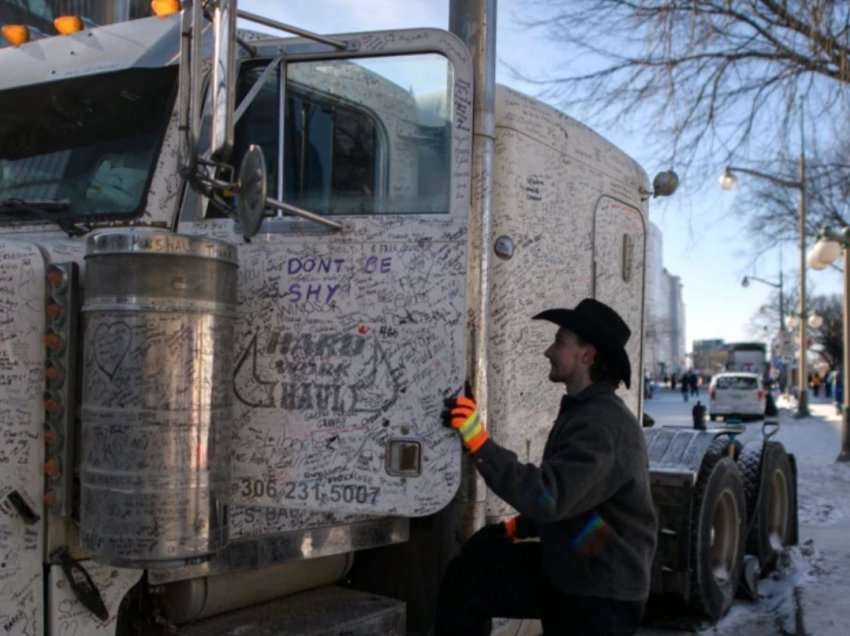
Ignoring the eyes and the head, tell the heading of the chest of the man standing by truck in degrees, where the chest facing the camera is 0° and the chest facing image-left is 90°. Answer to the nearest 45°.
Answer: approximately 90°

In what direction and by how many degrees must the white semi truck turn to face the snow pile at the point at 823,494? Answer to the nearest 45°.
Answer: approximately 180°

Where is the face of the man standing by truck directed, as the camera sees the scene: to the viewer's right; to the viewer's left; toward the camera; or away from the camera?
to the viewer's left

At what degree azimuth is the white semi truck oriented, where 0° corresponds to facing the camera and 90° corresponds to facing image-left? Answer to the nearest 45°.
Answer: approximately 45°

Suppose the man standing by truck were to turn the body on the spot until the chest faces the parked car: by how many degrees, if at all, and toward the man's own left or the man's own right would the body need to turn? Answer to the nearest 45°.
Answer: approximately 90° to the man's own right

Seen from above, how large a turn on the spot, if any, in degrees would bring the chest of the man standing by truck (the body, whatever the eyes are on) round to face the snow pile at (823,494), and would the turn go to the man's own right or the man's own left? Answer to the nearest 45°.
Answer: approximately 90° to the man's own right

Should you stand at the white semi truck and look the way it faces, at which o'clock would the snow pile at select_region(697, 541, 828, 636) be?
The snow pile is roughly at 6 o'clock from the white semi truck.
